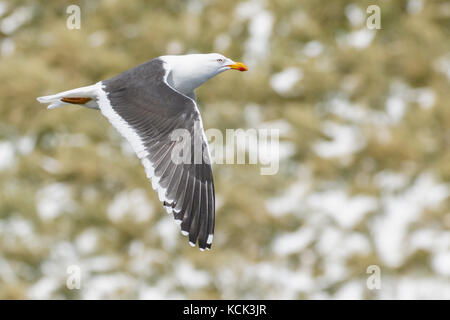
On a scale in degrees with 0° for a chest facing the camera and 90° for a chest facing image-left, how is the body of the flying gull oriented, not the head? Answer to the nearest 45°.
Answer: approximately 270°
